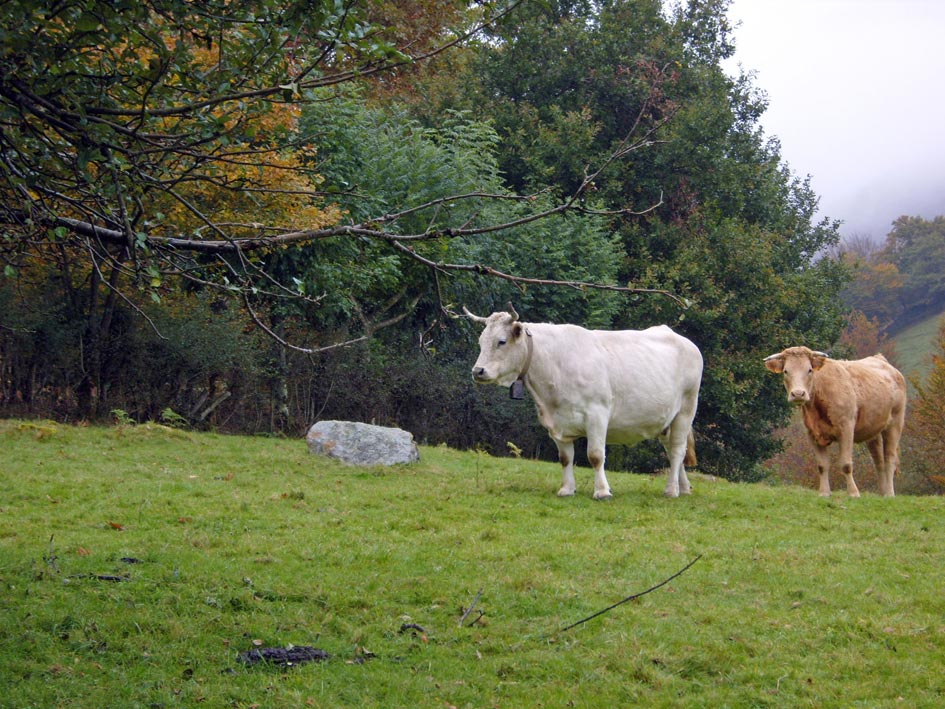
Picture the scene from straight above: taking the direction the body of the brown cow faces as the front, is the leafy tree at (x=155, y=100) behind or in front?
in front

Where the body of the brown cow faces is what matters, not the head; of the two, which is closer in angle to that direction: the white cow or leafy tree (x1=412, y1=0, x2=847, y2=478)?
the white cow

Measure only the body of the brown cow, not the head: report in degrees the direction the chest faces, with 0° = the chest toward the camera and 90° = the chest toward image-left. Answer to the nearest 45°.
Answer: approximately 45°

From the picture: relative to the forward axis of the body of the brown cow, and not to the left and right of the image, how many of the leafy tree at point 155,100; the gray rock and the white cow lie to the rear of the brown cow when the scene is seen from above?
0

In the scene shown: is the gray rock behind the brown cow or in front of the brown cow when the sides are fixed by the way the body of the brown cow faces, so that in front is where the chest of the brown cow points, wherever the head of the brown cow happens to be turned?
in front

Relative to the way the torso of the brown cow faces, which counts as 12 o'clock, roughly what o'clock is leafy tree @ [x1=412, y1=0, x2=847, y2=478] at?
The leafy tree is roughly at 4 o'clock from the brown cow.

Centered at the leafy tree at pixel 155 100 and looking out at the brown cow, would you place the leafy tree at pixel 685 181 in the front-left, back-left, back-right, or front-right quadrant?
front-left

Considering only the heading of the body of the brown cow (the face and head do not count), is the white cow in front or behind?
in front
